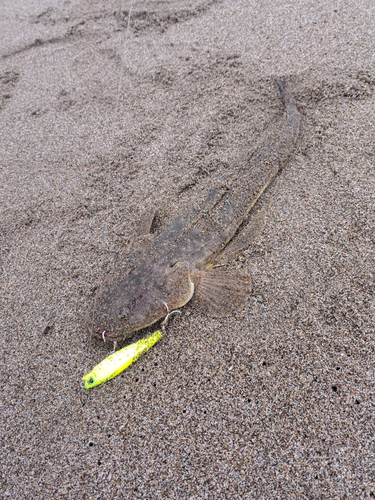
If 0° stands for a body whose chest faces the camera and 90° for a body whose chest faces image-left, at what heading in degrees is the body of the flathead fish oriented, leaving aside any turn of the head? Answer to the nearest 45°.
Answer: approximately 45°

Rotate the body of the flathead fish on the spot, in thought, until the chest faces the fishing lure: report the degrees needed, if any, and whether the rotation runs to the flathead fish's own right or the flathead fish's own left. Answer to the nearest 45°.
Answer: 0° — it already faces it
